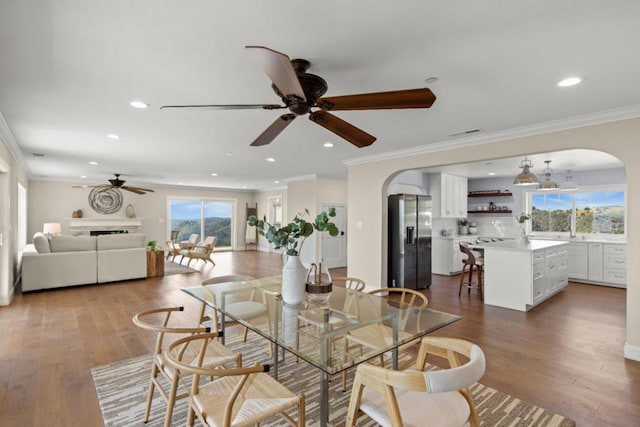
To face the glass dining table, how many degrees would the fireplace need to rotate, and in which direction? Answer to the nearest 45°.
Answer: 0° — it already faces it

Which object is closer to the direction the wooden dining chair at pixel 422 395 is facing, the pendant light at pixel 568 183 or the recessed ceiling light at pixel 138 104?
the recessed ceiling light

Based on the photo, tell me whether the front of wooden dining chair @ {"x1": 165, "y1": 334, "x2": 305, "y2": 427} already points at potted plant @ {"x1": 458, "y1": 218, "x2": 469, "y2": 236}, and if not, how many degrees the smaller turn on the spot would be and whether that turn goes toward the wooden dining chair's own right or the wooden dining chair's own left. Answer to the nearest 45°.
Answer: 0° — it already faces it

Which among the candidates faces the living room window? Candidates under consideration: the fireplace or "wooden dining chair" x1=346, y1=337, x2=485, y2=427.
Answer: the wooden dining chair

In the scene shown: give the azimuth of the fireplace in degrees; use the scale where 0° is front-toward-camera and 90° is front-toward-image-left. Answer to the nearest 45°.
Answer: approximately 0°

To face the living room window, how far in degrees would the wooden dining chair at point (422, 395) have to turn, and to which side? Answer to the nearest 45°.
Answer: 0° — it already faces it

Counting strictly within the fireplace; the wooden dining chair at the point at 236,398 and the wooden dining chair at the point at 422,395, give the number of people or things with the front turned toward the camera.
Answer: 1

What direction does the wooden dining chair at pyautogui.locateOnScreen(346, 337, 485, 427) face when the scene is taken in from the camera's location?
facing away from the viewer and to the left of the viewer

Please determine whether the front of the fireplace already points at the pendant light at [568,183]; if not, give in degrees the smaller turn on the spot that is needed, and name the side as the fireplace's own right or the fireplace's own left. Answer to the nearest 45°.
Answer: approximately 45° to the fireplace's own left
